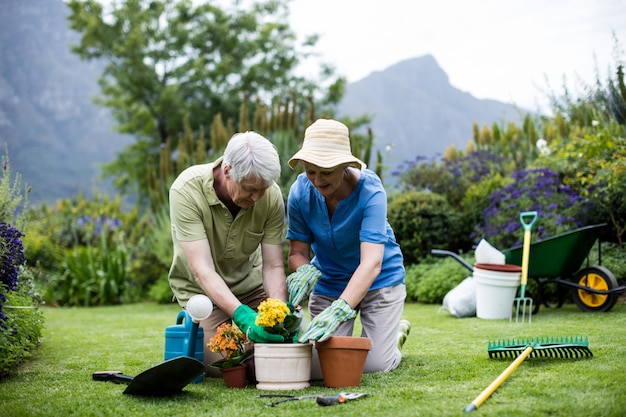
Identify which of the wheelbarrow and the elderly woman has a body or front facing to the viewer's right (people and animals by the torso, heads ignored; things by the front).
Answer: the wheelbarrow

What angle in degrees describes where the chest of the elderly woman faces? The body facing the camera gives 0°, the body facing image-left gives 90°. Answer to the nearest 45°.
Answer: approximately 45°

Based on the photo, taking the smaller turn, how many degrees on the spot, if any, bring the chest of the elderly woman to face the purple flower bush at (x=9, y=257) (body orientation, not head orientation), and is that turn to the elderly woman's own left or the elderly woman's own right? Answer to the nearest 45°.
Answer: approximately 45° to the elderly woman's own right

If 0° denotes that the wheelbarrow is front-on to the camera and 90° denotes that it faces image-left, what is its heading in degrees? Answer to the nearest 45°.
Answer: approximately 270°

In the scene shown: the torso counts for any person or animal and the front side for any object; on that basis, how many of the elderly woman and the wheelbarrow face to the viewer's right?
1

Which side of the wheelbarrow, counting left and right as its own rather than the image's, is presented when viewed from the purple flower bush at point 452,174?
left

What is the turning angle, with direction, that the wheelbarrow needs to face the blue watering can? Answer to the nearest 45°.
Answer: approximately 135° to its right

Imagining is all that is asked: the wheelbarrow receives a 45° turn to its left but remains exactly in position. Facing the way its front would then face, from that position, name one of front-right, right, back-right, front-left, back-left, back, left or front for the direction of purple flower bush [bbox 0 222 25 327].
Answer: back

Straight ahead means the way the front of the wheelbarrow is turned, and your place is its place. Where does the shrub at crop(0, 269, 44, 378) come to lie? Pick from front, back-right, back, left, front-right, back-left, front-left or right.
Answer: back-right

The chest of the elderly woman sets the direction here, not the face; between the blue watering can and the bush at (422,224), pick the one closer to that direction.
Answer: the blue watering can

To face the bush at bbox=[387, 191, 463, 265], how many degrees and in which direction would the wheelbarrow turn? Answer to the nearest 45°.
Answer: approximately 135° to its left
